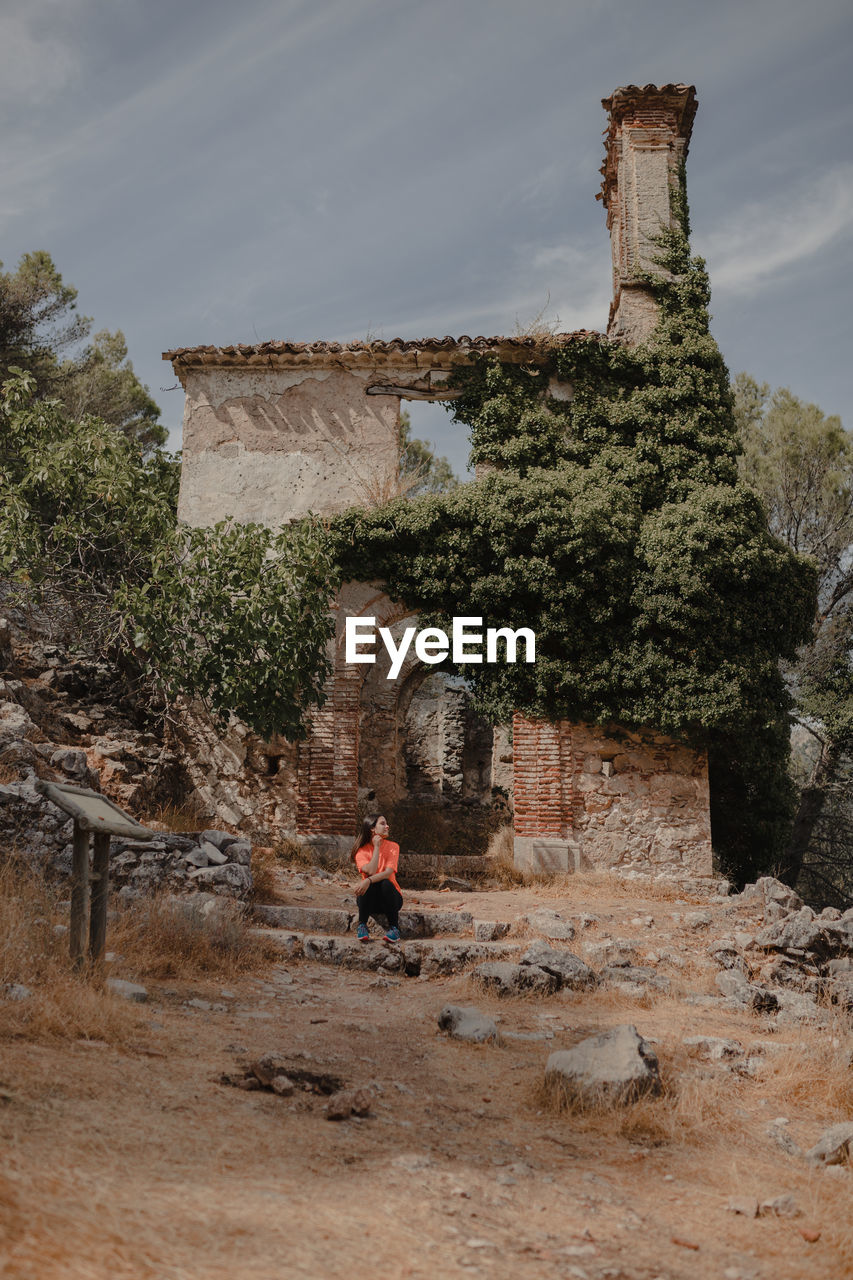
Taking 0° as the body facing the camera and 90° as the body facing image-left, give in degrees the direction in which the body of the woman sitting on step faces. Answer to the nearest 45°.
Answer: approximately 0°

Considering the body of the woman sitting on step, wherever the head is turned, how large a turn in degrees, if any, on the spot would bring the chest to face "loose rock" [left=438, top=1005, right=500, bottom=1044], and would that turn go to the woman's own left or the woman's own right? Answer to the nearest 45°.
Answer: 0° — they already face it

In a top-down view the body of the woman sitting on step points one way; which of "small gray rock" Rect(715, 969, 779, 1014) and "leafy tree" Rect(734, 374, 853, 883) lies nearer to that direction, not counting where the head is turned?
the small gray rock

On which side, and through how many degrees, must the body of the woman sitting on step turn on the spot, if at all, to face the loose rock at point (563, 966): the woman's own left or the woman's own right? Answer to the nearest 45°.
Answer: approximately 45° to the woman's own left

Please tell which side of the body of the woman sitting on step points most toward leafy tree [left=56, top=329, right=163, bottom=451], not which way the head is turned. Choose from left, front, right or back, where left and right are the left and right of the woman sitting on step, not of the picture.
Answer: back

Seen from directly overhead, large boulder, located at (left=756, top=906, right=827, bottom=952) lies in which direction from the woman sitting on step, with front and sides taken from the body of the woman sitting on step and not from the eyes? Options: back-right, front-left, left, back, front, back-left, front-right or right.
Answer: left

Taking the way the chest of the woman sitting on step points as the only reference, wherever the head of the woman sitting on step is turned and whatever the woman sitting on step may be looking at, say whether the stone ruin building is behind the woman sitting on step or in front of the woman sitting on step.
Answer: behind

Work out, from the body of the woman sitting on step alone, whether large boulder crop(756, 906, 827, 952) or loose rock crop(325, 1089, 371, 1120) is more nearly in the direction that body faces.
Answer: the loose rock
